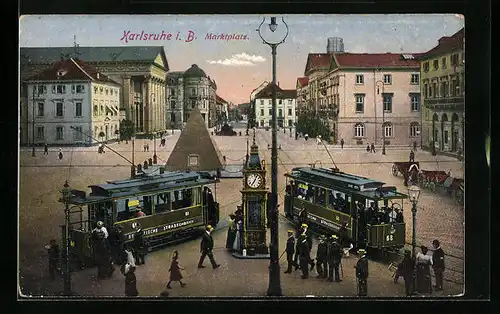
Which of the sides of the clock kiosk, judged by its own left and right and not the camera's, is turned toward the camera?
front

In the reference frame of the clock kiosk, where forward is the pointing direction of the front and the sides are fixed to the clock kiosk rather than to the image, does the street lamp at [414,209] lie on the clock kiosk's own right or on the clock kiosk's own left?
on the clock kiosk's own left

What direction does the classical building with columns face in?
to the viewer's right
